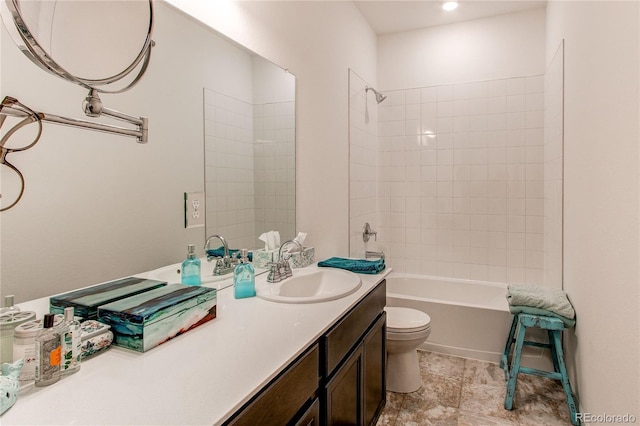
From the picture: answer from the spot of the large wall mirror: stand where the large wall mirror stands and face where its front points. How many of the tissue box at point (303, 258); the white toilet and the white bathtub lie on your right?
0

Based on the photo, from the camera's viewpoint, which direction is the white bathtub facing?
toward the camera

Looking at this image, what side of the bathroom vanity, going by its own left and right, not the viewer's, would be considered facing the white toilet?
left

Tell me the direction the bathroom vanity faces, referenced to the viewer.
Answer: facing the viewer and to the right of the viewer

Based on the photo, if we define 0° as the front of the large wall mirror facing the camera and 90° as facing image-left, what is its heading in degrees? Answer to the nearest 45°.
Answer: approximately 315°

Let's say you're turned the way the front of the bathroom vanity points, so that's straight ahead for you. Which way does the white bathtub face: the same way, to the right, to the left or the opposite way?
to the right

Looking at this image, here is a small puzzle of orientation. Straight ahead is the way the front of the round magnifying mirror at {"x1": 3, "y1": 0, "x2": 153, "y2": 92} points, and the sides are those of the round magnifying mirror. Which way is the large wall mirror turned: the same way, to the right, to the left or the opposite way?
the same way

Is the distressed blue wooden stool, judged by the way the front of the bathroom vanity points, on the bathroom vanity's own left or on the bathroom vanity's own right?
on the bathroom vanity's own left

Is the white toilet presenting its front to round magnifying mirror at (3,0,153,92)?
no

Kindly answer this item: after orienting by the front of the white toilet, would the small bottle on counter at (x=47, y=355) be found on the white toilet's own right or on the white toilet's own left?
on the white toilet's own right

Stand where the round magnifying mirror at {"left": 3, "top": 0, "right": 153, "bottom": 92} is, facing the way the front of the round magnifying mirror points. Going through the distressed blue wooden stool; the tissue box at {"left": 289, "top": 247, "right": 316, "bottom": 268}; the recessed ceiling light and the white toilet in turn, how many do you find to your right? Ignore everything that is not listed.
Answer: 0

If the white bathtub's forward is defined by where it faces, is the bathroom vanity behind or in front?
in front

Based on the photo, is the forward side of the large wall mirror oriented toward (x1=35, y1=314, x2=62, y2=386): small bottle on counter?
no
